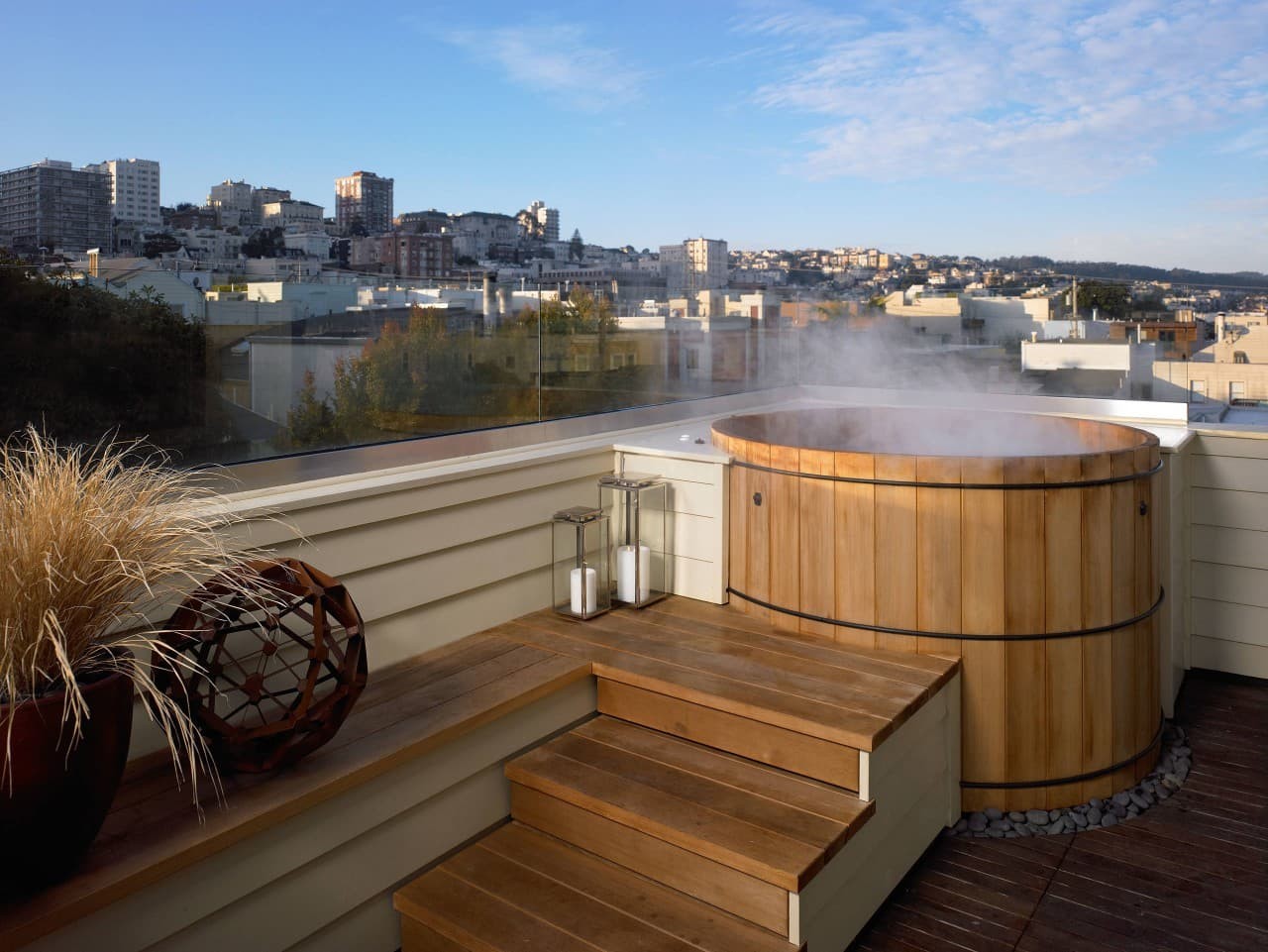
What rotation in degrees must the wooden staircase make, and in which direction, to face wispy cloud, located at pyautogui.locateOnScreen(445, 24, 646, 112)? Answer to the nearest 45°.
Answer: approximately 135° to its right

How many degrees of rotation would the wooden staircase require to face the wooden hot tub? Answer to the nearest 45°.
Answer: approximately 180°

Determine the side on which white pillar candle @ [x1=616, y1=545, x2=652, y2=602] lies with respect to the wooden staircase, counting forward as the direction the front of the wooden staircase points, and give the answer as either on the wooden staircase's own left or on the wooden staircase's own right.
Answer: on the wooden staircase's own right

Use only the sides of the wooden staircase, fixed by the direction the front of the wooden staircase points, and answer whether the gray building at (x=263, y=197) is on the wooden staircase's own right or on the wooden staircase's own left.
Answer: on the wooden staircase's own right

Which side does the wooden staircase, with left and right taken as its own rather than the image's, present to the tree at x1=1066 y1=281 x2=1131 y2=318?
back

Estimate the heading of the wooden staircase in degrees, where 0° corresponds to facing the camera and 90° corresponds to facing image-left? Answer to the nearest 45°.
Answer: approximately 45°
